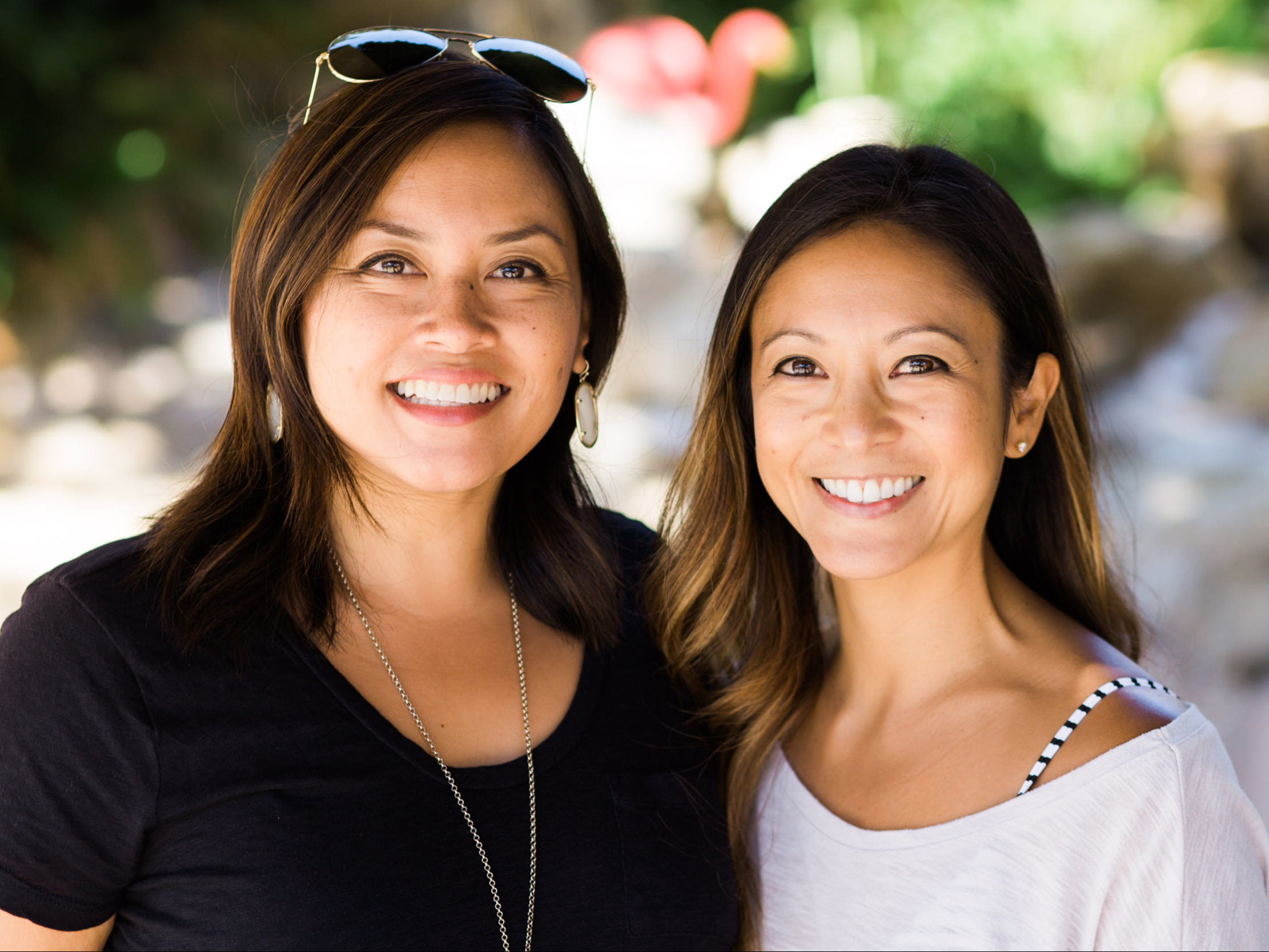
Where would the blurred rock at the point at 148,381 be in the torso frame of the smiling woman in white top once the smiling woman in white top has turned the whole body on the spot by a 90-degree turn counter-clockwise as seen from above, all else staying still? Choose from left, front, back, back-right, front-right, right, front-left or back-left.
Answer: back

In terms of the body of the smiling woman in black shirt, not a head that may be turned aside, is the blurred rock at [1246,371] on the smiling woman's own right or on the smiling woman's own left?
on the smiling woman's own left

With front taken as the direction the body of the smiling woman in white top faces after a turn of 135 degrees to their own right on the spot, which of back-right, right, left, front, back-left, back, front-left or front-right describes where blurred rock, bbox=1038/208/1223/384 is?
front

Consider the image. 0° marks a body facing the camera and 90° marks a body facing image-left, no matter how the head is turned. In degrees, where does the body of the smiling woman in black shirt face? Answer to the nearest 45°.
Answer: approximately 315°

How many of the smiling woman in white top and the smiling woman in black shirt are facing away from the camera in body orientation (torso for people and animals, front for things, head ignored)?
0

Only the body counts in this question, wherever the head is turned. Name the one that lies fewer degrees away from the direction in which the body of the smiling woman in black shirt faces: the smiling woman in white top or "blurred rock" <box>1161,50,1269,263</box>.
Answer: the smiling woman in white top

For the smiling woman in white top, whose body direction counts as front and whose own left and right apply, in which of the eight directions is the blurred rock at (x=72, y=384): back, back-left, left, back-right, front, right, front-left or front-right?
right

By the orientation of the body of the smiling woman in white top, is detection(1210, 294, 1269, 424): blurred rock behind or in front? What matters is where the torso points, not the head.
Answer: behind

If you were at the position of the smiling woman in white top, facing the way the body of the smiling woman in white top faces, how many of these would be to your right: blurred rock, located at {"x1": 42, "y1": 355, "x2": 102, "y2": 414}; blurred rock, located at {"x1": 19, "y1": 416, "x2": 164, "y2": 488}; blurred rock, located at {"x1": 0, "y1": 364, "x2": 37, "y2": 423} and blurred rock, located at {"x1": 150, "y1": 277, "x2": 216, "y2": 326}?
4

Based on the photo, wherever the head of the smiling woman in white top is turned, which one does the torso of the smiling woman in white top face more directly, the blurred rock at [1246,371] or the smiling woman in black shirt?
the smiling woman in black shirt

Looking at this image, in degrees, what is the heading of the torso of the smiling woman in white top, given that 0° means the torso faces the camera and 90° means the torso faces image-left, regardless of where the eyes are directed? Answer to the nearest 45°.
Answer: approximately 45°

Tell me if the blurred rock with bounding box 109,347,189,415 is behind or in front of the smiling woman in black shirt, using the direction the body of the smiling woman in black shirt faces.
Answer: behind

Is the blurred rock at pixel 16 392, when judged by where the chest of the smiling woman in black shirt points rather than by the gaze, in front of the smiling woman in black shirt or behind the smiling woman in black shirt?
behind

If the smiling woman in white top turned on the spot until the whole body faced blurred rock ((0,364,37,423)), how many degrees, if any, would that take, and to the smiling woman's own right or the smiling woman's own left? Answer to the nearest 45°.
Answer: approximately 90° to the smiling woman's own right
